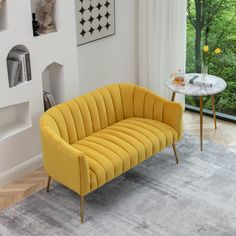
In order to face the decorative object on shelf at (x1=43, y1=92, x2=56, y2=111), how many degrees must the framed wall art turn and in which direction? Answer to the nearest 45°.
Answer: approximately 90° to its right

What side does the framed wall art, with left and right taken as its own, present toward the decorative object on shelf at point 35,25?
right

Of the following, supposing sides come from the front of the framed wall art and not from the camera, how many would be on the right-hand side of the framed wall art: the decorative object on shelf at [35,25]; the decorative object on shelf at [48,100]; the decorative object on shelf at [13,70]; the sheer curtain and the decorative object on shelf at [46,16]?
4

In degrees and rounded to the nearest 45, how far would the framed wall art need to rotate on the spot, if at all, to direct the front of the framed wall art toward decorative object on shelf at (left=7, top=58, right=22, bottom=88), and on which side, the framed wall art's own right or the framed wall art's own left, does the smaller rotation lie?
approximately 90° to the framed wall art's own right

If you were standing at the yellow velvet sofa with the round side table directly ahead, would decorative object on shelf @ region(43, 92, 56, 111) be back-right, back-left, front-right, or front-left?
back-left

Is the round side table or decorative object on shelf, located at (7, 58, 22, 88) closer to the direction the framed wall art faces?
the round side table

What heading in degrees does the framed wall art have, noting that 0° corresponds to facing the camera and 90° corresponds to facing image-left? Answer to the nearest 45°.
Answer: approximately 315°

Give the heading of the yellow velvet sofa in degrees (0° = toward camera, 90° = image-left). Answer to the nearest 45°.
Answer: approximately 315°

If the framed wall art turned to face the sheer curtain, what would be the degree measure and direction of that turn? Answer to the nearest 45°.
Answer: approximately 90° to its left

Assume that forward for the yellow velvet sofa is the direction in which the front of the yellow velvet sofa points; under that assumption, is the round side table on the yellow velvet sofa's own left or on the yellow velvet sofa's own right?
on the yellow velvet sofa's own left
